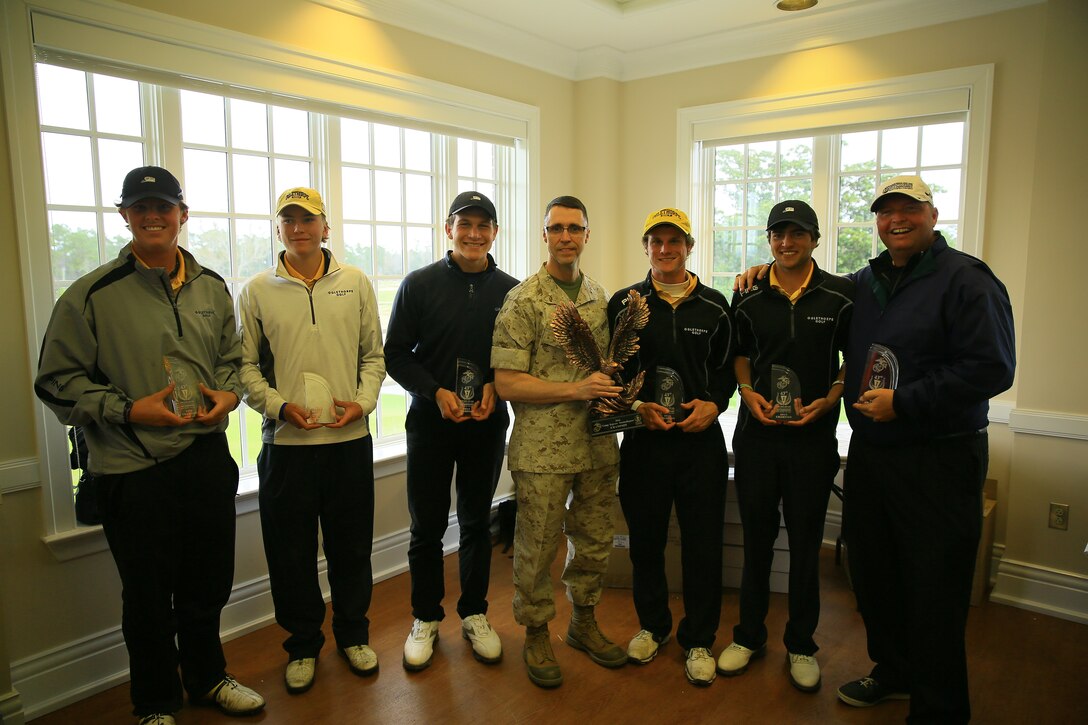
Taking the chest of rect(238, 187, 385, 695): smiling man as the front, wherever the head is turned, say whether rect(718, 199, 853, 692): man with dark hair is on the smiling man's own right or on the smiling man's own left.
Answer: on the smiling man's own left

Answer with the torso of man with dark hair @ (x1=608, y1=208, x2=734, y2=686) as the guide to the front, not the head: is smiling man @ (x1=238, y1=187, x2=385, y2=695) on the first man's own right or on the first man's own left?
on the first man's own right

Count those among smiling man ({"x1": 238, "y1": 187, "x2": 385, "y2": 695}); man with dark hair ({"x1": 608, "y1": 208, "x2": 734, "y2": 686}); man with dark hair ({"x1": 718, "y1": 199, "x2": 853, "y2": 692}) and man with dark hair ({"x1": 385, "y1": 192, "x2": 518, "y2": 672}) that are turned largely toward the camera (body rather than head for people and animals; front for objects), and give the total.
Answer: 4

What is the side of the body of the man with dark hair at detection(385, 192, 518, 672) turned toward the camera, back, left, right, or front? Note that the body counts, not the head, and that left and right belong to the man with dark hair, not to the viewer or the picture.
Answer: front

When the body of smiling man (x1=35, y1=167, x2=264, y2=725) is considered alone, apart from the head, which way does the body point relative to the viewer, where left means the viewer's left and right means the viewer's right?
facing the viewer and to the right of the viewer

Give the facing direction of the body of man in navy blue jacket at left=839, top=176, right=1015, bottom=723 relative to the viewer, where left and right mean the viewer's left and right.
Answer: facing the viewer and to the left of the viewer

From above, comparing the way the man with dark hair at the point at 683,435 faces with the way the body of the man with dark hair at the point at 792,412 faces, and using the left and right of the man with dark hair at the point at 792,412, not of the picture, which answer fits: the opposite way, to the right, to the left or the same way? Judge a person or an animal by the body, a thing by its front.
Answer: the same way

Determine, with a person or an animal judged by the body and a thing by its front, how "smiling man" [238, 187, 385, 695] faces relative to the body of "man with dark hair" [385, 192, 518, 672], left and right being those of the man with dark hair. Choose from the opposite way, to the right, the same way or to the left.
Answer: the same way

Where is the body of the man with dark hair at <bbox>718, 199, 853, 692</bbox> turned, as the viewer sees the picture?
toward the camera

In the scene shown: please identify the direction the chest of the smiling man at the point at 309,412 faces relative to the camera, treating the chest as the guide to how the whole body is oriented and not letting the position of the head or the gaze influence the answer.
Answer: toward the camera

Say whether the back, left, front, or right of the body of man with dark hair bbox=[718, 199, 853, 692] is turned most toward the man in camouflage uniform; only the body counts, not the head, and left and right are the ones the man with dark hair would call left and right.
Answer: right

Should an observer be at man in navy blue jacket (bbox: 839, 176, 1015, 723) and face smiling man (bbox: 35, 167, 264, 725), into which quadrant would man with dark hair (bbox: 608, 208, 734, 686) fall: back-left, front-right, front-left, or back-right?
front-right

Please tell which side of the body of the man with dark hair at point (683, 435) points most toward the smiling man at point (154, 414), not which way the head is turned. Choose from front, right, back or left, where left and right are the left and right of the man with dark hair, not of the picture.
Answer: right

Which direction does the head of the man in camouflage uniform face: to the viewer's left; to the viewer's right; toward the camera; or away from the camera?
toward the camera

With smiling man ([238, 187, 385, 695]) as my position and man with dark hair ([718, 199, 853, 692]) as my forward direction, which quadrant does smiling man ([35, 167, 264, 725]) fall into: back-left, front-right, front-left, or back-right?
back-right
